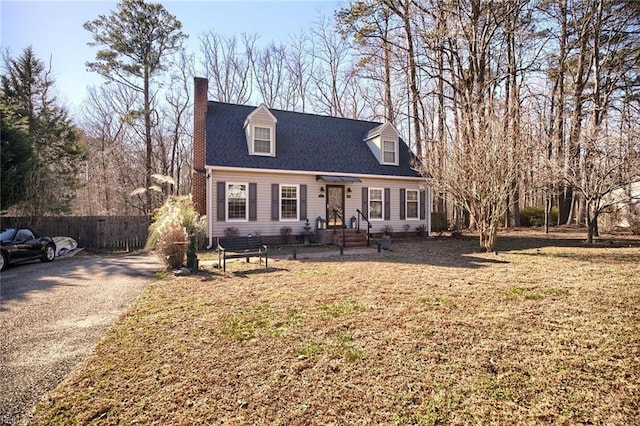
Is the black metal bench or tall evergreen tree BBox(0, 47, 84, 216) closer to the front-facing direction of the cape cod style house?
the black metal bench

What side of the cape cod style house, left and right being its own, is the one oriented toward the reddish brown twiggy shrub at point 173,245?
right

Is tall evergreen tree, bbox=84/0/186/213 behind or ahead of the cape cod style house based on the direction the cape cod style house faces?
behind

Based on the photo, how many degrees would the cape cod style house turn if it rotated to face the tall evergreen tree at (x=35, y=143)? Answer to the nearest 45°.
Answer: approximately 135° to its right

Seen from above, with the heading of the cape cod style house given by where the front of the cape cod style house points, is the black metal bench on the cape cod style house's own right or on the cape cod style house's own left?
on the cape cod style house's own right

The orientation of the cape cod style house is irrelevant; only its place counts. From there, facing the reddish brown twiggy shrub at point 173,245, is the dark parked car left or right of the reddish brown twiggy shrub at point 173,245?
right

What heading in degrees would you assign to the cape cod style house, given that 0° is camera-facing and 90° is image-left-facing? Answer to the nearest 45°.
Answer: approximately 315°
